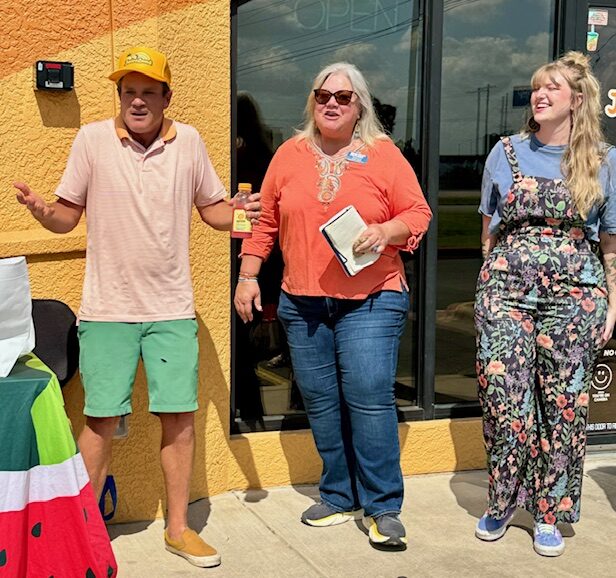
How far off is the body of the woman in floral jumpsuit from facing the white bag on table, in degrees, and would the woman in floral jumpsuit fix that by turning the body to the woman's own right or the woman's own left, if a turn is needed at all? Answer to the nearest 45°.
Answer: approximately 45° to the woman's own right

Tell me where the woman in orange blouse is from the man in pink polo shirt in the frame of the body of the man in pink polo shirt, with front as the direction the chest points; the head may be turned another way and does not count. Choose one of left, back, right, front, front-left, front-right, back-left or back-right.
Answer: left

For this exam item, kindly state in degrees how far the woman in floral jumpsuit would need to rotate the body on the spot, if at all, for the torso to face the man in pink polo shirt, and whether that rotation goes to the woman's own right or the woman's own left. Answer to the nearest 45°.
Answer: approximately 45° to the woman's own right

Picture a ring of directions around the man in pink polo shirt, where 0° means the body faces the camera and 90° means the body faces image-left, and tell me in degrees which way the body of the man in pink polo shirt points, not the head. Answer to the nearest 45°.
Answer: approximately 0°

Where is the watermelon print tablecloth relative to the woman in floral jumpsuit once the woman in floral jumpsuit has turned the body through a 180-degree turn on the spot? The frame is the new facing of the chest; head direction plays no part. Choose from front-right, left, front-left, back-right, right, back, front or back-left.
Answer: back-left

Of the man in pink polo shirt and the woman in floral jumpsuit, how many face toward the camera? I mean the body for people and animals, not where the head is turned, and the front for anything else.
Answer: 2

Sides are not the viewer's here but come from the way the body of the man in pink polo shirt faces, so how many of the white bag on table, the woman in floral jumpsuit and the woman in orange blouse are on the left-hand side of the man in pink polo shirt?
2

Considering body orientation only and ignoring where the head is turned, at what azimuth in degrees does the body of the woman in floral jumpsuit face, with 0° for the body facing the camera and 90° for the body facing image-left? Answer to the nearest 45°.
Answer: approximately 0°

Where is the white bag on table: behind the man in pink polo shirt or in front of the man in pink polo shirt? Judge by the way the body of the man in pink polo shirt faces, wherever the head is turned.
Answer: in front

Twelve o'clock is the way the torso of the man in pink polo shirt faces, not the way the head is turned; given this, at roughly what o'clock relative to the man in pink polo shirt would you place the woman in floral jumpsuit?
The woman in floral jumpsuit is roughly at 9 o'clock from the man in pink polo shirt.
